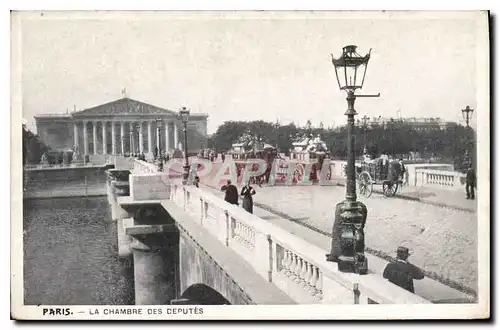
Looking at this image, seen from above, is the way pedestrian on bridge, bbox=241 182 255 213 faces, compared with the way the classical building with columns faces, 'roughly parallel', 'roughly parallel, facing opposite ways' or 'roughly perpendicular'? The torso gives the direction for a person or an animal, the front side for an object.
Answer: roughly parallel

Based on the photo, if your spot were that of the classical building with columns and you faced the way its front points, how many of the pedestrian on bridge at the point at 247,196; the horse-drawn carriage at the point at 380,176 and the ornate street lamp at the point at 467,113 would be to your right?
0

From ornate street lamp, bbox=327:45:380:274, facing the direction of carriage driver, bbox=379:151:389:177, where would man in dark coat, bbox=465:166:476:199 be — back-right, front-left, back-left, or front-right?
front-right

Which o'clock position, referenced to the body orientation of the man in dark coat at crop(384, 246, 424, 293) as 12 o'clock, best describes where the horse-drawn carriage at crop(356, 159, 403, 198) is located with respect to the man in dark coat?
The horse-drawn carriage is roughly at 12 o'clock from the man in dark coat.

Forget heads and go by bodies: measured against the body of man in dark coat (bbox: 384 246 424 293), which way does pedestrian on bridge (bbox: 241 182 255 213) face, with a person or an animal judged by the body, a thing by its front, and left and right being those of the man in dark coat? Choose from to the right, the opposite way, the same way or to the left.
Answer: the opposite way

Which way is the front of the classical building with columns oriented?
toward the camera

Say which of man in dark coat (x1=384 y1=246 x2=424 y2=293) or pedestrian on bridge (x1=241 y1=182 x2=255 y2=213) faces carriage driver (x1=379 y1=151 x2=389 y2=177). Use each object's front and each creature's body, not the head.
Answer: the man in dark coat

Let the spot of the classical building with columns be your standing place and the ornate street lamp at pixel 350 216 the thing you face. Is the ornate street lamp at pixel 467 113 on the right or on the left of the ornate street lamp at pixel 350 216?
left

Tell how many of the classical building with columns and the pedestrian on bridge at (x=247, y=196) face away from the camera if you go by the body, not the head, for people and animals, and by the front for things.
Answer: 0

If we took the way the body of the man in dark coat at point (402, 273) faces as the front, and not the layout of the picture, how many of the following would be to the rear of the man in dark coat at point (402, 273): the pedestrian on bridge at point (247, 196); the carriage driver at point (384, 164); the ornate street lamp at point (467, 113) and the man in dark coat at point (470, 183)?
0

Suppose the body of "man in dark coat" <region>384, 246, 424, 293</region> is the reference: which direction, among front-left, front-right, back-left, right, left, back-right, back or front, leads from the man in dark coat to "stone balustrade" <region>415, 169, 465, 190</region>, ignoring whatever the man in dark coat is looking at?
front

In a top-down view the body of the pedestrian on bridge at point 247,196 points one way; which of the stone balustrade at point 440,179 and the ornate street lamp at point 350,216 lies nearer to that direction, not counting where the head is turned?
the ornate street lamp

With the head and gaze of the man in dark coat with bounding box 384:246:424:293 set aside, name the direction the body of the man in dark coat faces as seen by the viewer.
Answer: away from the camera

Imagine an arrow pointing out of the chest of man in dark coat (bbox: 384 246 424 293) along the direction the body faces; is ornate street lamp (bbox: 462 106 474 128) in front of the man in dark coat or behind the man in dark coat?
in front

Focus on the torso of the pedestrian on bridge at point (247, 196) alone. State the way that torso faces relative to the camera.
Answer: toward the camera

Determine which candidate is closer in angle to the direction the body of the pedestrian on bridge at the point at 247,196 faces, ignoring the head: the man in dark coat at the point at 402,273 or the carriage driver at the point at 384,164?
the man in dark coat

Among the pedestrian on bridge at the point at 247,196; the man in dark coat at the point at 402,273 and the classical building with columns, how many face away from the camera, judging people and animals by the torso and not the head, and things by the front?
1

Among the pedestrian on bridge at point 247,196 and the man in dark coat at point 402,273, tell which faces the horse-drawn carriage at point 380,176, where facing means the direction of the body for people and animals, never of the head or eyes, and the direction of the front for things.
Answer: the man in dark coat
